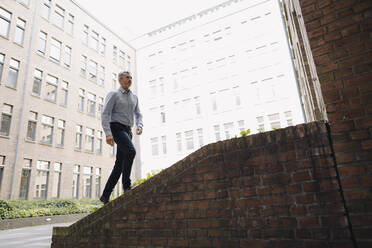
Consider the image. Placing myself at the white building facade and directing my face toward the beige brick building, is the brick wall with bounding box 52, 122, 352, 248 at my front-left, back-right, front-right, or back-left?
front-left

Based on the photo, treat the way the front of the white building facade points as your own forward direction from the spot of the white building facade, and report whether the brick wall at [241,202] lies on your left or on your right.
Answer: on your left

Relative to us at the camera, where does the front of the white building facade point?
facing the viewer and to the left of the viewer

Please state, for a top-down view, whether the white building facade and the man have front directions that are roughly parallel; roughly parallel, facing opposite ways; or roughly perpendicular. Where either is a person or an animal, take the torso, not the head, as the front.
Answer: roughly perpendicular

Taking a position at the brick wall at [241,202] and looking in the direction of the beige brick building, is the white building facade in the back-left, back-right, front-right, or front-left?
front-right

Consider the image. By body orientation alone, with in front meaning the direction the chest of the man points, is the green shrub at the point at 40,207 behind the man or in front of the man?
behind

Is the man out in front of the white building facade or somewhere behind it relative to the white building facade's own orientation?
in front

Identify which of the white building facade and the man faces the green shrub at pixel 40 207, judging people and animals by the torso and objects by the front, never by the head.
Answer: the white building facade

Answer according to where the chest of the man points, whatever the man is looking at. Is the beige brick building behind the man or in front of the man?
behind

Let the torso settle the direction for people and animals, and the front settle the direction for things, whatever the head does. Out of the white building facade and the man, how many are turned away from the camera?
0

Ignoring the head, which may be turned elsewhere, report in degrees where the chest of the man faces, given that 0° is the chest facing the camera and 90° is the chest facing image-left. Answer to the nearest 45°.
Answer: approximately 315°

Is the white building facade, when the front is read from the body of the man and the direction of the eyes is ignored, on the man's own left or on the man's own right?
on the man's own left
